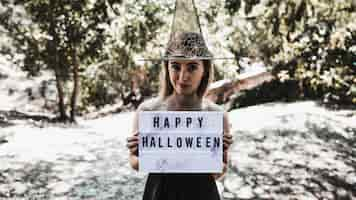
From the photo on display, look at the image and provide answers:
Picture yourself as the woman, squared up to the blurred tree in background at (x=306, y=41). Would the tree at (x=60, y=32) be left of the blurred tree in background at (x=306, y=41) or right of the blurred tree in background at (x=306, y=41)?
left

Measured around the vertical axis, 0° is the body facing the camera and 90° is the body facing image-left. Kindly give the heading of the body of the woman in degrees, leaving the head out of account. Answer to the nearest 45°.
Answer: approximately 0°

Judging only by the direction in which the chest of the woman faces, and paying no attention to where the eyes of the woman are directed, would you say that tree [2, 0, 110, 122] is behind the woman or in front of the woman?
behind
